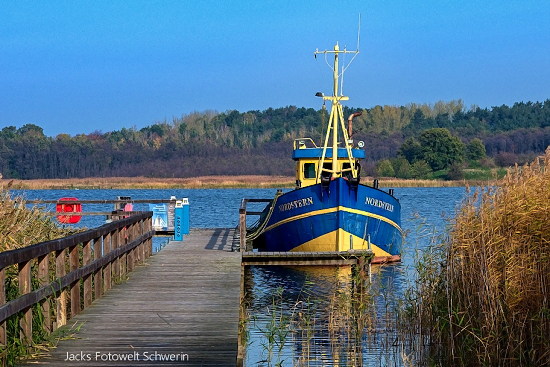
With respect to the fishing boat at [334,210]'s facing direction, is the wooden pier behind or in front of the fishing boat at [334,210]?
in front

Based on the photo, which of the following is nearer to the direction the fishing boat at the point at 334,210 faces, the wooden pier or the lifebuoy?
the wooden pier

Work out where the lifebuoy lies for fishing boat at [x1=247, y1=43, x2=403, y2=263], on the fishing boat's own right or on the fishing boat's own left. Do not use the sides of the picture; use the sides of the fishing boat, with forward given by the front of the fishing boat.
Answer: on the fishing boat's own right

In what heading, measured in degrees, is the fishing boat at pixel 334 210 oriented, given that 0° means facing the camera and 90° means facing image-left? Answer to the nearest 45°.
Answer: approximately 0°
